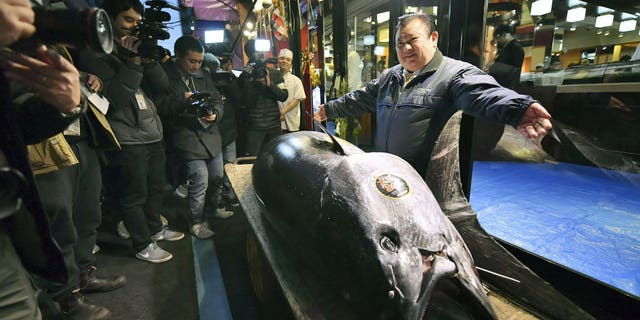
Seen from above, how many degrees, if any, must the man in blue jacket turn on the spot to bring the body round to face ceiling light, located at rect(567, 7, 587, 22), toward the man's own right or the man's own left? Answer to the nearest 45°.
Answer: approximately 180°

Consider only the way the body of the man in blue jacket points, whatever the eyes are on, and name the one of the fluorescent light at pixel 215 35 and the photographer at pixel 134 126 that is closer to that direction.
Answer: the photographer

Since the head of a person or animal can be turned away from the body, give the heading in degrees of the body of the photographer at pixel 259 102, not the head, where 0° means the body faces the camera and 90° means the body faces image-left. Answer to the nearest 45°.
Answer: approximately 0°

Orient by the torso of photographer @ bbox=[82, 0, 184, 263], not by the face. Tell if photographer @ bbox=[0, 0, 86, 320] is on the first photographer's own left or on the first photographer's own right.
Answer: on the first photographer's own right

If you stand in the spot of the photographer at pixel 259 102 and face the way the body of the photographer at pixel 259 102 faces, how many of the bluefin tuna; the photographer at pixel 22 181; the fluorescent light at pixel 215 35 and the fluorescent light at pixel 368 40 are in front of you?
2

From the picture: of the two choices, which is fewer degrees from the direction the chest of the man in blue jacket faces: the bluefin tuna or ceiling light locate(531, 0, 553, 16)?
the bluefin tuna

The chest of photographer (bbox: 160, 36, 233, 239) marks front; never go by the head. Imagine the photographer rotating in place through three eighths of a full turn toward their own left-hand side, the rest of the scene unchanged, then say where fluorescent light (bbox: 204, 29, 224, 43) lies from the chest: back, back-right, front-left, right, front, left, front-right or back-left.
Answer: front

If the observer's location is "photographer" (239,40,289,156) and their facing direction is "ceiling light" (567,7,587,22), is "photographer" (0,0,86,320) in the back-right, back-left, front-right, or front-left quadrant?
back-right

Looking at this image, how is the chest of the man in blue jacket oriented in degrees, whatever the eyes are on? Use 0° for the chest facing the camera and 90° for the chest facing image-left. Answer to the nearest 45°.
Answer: approximately 45°

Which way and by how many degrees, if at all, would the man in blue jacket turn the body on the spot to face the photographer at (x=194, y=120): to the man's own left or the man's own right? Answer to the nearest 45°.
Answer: approximately 45° to the man's own right
